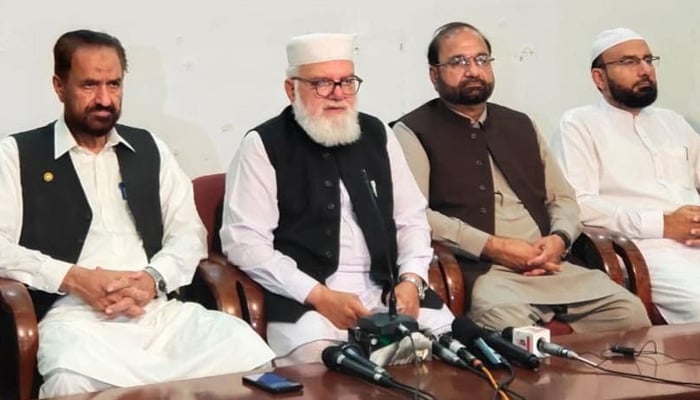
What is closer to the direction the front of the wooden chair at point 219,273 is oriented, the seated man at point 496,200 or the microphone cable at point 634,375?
the microphone cable

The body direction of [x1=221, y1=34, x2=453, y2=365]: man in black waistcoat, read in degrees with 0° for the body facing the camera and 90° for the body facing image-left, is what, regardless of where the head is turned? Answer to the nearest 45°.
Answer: approximately 315°

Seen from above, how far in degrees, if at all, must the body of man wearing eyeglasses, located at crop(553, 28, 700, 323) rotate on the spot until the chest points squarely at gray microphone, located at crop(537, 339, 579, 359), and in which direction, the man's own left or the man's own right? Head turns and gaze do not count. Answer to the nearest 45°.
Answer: approximately 45° to the man's own right

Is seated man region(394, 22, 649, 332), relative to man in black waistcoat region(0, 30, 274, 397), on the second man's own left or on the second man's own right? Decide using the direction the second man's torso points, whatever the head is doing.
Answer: on the second man's own left

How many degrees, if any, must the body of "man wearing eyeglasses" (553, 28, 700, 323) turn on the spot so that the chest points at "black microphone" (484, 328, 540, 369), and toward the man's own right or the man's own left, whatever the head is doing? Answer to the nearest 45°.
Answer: approximately 45° to the man's own right

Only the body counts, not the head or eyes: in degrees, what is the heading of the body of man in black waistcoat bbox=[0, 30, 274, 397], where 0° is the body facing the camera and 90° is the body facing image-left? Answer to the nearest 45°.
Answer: approximately 315°

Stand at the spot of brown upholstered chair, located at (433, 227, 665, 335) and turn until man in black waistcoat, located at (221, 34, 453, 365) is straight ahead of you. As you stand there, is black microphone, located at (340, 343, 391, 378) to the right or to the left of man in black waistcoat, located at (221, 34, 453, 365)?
left

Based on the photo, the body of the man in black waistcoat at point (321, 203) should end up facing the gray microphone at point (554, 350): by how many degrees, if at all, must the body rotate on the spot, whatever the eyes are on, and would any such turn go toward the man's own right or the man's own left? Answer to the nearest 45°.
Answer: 0° — they already face it

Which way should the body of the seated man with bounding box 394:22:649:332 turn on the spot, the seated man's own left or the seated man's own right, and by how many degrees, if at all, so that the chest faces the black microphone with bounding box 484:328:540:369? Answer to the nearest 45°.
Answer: approximately 45° to the seated man's own right
